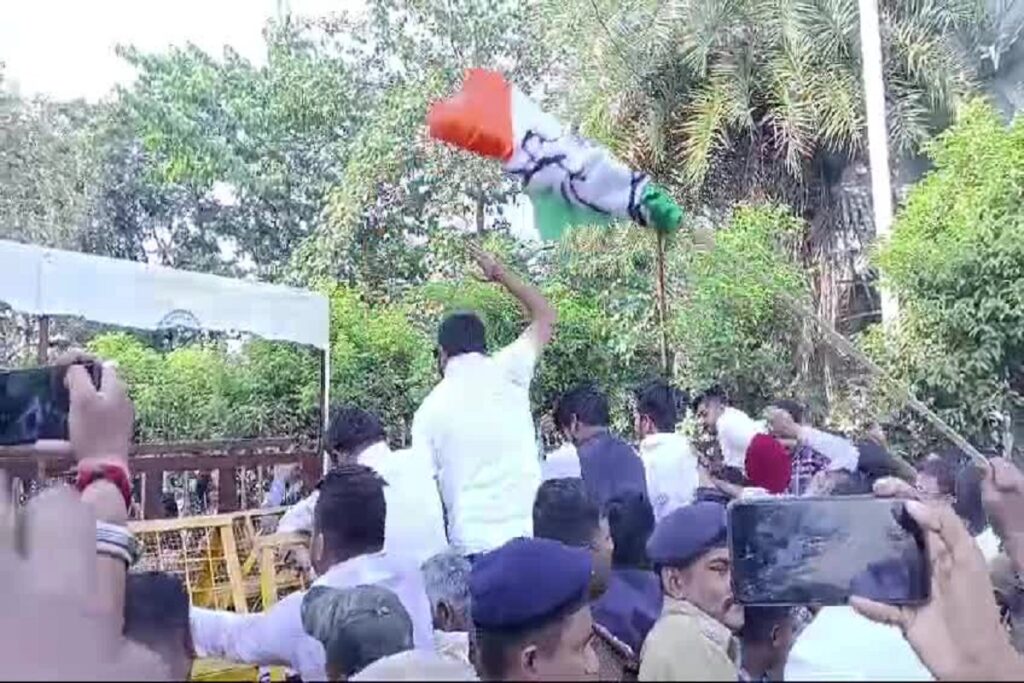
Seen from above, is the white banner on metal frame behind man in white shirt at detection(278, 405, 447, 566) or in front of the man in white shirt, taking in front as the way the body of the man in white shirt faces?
in front

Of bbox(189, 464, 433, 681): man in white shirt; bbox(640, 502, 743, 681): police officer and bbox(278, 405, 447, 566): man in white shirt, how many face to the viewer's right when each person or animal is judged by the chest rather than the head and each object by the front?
1

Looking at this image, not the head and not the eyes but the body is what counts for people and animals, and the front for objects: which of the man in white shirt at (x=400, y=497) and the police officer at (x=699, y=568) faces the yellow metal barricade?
the man in white shirt

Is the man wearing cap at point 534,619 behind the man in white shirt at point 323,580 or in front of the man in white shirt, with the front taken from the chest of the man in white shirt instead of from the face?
behind

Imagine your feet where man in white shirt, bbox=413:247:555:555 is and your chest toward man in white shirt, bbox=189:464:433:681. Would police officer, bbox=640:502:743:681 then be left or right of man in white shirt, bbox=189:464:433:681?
left

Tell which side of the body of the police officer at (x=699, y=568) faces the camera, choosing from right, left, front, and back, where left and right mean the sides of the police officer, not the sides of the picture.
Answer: right

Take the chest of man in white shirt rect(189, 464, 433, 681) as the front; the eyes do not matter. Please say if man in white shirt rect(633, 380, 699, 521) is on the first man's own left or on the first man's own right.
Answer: on the first man's own right

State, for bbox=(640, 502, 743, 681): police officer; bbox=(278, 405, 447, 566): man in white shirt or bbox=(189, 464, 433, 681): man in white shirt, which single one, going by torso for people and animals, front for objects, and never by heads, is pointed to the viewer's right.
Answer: the police officer

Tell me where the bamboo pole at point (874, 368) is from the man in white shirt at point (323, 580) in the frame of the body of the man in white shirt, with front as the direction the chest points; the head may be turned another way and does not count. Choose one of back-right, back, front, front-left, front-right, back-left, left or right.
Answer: right

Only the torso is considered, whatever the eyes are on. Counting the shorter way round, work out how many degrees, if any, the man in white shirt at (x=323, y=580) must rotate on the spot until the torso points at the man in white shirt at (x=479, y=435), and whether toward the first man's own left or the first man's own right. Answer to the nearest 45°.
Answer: approximately 90° to the first man's own right

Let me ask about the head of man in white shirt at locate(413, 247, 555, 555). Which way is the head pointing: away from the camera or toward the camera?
away from the camera
